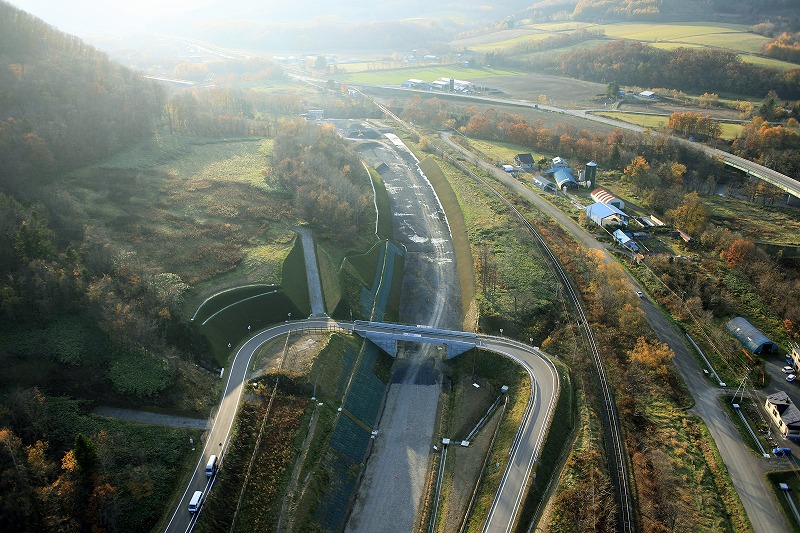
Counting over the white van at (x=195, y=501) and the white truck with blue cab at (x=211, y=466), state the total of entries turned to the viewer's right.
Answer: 0
